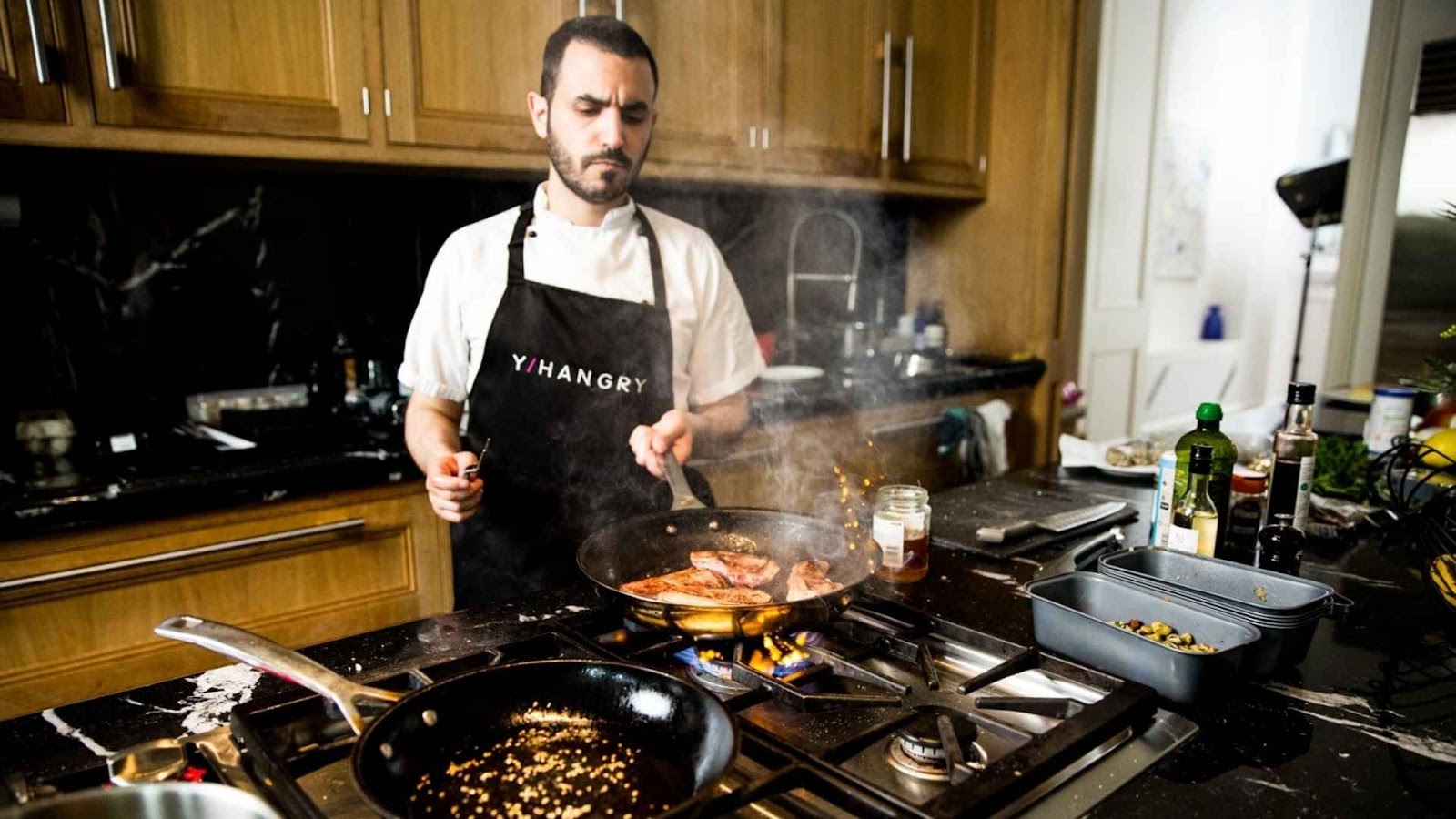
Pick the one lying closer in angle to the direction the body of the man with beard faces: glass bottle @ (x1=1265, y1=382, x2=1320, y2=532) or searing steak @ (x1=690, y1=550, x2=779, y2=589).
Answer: the searing steak

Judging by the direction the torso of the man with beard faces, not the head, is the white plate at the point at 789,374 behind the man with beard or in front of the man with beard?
behind

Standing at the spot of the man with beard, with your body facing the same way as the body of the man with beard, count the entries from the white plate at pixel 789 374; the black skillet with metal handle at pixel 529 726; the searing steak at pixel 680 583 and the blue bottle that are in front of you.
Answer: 2

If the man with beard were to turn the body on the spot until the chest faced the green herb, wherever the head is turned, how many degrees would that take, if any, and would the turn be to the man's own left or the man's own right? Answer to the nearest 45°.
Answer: approximately 90° to the man's own left

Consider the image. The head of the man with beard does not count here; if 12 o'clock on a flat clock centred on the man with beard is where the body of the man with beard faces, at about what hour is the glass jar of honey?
The glass jar of honey is roughly at 11 o'clock from the man with beard.

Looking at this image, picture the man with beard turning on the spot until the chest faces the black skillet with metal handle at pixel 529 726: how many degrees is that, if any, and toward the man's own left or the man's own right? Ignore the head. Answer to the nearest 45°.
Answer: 0° — they already face it

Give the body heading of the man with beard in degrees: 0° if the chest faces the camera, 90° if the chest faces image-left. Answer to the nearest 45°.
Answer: approximately 0°

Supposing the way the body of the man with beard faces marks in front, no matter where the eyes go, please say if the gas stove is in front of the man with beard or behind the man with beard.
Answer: in front

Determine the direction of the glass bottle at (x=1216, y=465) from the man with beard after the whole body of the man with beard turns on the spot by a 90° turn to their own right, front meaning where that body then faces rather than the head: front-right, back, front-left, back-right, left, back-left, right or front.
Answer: back-left

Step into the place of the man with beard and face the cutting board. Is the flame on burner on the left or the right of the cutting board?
right

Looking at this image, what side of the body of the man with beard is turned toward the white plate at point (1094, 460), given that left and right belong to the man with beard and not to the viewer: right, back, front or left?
left

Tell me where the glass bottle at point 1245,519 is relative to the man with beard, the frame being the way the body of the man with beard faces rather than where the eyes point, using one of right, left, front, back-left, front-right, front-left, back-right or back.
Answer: front-left

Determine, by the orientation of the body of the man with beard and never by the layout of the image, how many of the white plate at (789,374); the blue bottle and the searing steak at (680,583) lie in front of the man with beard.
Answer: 1
